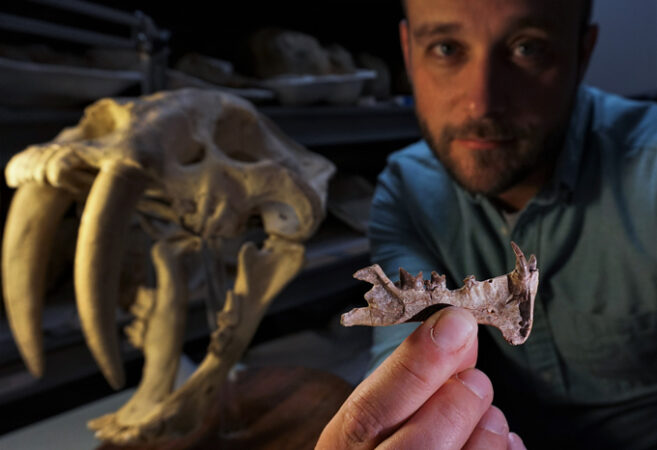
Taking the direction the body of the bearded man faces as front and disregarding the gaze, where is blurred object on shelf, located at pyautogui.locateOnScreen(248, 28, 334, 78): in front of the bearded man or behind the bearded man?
behind

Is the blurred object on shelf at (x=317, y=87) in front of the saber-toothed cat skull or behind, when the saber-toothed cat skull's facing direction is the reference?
behind

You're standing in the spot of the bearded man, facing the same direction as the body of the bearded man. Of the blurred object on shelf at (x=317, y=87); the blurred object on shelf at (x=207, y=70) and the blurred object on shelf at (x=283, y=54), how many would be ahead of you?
0

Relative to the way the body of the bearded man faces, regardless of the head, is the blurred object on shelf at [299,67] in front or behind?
behind

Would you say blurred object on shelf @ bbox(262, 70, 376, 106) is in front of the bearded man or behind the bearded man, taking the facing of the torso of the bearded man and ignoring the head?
behind

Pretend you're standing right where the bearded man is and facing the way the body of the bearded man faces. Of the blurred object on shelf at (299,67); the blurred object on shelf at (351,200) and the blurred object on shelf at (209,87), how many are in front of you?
0

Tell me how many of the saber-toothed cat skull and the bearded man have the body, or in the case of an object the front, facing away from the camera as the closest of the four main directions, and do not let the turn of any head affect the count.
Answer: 0

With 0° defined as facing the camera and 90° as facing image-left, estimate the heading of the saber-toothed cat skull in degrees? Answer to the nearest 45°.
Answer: approximately 45°

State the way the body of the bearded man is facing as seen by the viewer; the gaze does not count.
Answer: toward the camera

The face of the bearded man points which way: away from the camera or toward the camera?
toward the camera

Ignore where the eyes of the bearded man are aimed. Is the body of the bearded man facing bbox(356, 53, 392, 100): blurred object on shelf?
no
